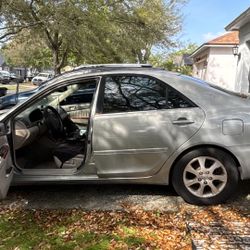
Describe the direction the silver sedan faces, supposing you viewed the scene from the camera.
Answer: facing to the left of the viewer

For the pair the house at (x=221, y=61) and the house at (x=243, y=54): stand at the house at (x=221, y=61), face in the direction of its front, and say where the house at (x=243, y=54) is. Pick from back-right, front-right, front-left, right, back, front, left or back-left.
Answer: left
